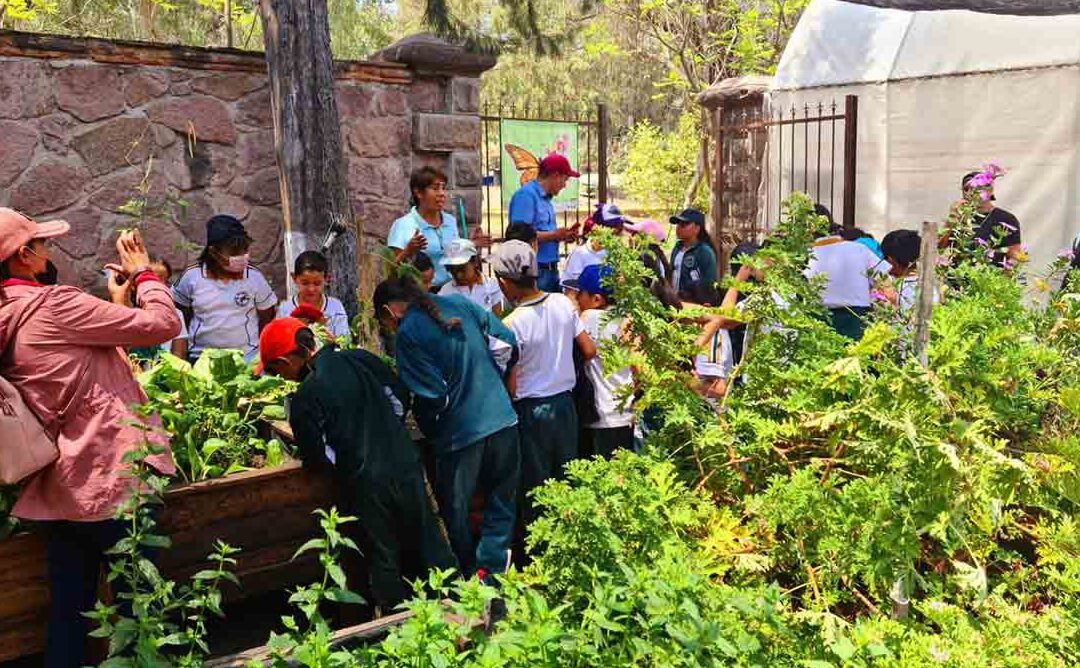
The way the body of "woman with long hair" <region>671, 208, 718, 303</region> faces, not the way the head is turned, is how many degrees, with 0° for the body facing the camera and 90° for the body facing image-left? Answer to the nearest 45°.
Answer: approximately 45°

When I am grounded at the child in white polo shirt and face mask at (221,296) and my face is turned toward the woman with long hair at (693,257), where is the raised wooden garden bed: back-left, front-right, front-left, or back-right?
back-right

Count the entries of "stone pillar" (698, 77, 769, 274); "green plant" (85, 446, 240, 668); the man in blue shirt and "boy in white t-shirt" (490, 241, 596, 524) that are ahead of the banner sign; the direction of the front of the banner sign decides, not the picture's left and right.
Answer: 3

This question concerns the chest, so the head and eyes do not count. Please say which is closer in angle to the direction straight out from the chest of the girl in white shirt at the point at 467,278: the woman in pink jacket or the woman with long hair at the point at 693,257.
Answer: the woman in pink jacket

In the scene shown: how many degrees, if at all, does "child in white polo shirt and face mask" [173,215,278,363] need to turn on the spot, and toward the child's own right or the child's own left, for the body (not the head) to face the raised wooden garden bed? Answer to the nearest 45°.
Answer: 0° — they already face it

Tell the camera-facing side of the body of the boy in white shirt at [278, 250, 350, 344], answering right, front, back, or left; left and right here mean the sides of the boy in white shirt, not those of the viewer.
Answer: front

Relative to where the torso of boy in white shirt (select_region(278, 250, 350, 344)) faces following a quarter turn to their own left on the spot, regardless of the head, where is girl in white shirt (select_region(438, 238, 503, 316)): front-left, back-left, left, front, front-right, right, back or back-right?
front

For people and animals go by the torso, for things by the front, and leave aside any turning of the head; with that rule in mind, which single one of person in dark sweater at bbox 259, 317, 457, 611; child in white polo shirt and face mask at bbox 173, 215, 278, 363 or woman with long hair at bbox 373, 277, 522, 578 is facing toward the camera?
the child in white polo shirt and face mask

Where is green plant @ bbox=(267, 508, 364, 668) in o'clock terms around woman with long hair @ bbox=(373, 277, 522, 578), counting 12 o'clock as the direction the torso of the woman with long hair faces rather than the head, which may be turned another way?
The green plant is roughly at 8 o'clock from the woman with long hair.

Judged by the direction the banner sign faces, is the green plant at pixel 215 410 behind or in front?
in front

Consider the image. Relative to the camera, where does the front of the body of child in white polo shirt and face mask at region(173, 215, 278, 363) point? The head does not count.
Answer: toward the camera

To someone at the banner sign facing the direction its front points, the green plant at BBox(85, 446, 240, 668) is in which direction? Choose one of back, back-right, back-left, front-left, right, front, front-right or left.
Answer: front

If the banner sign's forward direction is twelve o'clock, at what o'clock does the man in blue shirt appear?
The man in blue shirt is roughly at 12 o'clock from the banner sign.

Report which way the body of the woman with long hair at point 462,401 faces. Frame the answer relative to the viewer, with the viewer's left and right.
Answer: facing away from the viewer and to the left of the viewer

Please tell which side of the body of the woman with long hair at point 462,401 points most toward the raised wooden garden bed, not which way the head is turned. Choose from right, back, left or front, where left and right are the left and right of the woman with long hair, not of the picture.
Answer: left
